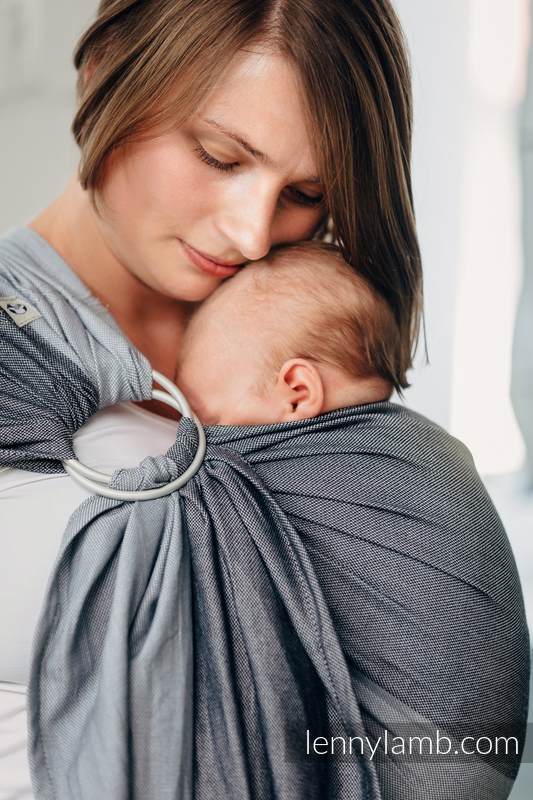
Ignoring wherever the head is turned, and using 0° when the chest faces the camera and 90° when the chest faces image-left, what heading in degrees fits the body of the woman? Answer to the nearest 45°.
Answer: approximately 315°

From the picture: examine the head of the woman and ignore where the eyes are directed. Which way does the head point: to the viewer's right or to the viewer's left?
to the viewer's right
